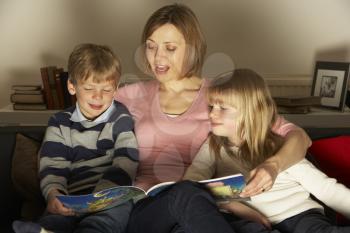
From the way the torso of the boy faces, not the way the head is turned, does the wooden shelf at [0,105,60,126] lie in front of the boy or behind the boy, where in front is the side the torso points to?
behind

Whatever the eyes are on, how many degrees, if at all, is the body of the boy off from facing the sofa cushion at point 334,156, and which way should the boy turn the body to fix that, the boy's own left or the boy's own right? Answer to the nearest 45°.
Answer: approximately 90° to the boy's own left

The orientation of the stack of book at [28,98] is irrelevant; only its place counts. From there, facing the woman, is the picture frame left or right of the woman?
left

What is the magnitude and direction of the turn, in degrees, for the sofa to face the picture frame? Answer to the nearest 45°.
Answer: approximately 135° to its left

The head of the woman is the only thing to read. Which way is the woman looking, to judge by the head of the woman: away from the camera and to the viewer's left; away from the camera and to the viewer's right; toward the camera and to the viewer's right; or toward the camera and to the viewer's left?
toward the camera and to the viewer's left

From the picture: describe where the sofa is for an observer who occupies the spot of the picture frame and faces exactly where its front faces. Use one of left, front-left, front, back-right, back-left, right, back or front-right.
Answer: front

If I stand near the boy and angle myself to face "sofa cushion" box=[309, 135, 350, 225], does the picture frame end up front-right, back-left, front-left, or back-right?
front-left

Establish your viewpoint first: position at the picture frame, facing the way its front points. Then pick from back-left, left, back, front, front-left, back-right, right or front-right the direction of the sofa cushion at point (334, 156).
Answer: front-left

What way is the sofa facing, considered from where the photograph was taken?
facing the viewer

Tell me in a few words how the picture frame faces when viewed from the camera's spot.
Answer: facing the viewer and to the left of the viewer

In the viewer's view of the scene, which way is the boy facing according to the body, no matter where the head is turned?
toward the camera

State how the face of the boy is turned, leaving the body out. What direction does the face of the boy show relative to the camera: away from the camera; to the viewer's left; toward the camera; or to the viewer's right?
toward the camera

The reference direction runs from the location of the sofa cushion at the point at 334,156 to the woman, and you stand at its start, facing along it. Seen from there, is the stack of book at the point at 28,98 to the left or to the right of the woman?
right
